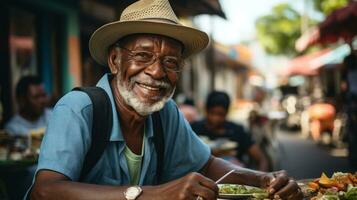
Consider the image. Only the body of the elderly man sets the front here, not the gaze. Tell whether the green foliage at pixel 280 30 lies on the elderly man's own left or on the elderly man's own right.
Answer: on the elderly man's own left

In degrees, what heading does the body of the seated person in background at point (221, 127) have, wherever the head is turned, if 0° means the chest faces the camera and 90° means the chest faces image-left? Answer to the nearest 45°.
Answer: approximately 0°

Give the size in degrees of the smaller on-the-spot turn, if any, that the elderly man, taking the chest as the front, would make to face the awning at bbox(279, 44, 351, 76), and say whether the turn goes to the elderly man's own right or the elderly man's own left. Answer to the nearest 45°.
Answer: approximately 135° to the elderly man's own left

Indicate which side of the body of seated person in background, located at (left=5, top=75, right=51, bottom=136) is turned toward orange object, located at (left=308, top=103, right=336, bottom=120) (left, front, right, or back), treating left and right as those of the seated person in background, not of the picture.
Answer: left

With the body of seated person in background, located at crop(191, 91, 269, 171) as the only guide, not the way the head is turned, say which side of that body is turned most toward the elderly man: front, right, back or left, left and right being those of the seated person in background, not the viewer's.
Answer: front

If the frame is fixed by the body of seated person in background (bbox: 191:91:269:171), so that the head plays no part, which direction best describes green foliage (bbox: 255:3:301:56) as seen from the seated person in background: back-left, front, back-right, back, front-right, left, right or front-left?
back

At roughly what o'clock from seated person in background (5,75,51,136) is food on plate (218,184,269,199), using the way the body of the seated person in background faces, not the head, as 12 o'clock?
The food on plate is roughly at 1 o'clock from the seated person in background.

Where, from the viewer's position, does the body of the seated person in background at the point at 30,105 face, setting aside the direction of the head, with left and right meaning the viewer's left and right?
facing the viewer and to the right of the viewer

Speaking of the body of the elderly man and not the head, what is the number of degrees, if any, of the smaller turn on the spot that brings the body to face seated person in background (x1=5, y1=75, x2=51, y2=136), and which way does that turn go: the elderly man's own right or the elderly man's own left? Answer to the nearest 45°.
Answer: approximately 180°

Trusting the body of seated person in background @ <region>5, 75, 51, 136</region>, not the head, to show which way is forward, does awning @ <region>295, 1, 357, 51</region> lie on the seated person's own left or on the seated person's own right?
on the seated person's own left

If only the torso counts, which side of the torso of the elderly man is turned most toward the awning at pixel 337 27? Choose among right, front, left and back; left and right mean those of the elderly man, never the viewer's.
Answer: left
